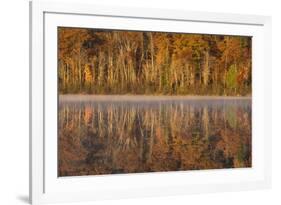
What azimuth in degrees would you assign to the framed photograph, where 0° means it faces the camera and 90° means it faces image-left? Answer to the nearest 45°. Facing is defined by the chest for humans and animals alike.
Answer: approximately 315°
